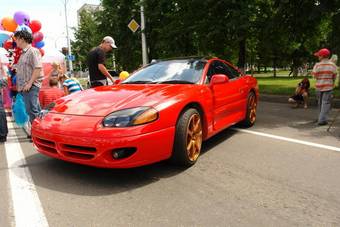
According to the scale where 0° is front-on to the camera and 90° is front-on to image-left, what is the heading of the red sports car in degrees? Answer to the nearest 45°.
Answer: approximately 45°

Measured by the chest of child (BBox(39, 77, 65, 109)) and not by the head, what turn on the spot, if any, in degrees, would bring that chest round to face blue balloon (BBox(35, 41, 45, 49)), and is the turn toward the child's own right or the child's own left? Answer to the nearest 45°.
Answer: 0° — they already face it

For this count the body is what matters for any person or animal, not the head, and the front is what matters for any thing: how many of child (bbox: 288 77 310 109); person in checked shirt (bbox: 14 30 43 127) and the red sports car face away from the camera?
0

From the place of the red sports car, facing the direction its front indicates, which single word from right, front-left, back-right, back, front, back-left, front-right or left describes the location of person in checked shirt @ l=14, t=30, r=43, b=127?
right
